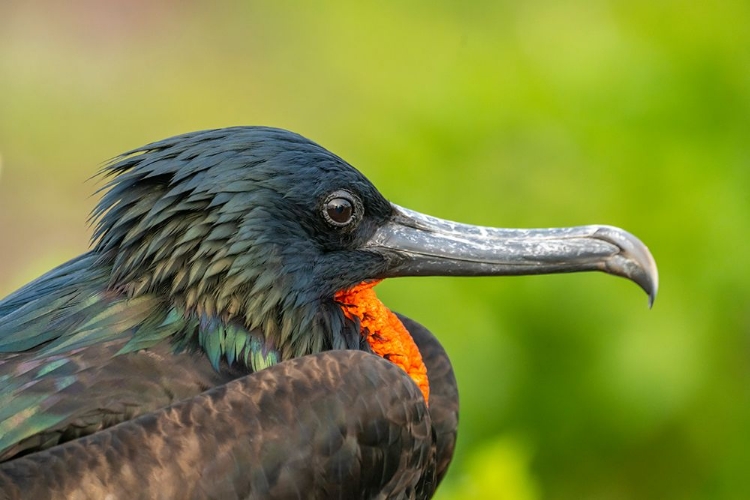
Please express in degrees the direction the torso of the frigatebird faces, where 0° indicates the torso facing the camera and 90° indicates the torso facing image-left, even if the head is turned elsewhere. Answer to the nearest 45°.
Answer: approximately 270°
